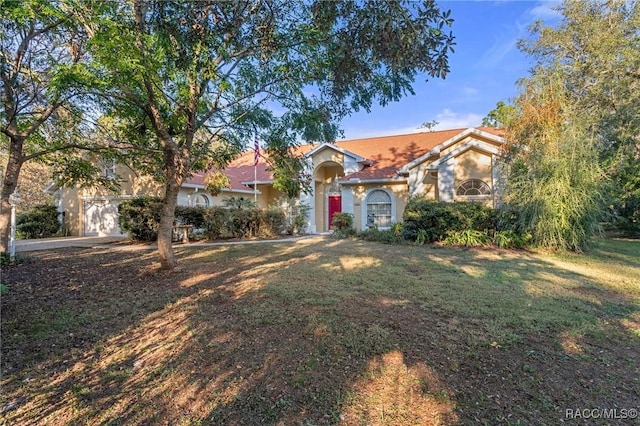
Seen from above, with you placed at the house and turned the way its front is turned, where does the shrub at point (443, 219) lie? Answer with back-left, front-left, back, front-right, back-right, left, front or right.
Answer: front

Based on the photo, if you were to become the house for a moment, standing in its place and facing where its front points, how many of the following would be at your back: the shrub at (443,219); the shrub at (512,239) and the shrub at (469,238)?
0

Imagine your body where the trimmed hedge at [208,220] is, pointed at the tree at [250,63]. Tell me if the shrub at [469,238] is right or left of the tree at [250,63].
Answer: left

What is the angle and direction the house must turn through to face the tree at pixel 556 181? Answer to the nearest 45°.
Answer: approximately 45° to its left

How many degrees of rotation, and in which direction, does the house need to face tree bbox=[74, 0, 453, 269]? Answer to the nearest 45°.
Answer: approximately 45° to its right

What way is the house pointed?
toward the camera

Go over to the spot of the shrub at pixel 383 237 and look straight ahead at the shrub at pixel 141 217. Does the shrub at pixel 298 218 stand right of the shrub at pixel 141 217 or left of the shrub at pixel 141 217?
right

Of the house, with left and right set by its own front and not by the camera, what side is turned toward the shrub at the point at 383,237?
front

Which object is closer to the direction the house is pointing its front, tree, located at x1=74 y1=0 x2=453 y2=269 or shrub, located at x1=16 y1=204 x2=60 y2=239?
the tree

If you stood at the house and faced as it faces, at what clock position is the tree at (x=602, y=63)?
The tree is roughly at 10 o'clock from the house.

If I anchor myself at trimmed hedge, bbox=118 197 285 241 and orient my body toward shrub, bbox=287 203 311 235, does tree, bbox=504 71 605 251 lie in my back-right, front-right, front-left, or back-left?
front-right

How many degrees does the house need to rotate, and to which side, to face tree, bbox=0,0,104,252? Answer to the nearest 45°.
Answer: approximately 45° to its right
